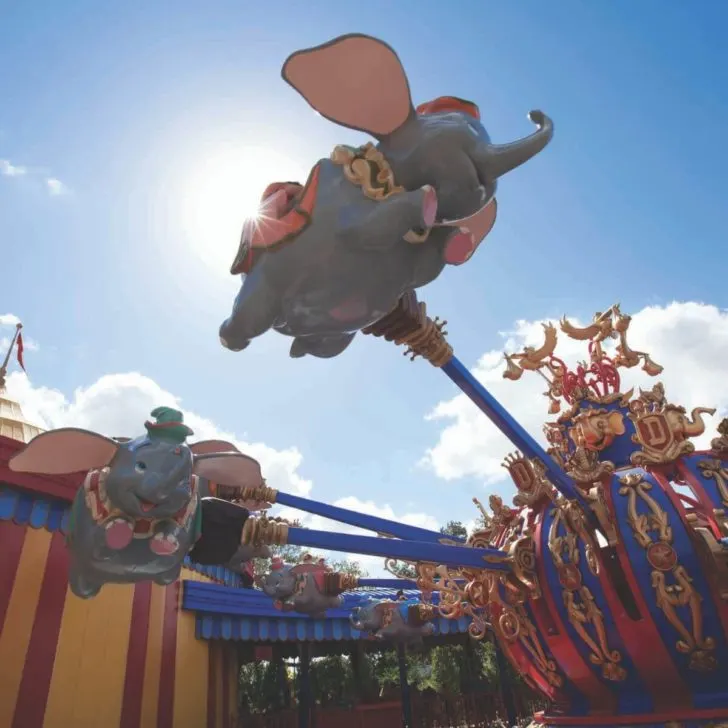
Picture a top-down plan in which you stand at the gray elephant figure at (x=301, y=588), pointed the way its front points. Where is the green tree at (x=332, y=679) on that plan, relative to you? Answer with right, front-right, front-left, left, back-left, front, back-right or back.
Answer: back-right

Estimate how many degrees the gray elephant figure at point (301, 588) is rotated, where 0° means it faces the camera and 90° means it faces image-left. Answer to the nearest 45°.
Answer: approximately 45°

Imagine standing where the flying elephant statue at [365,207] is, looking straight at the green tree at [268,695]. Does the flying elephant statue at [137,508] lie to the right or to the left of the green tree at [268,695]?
left

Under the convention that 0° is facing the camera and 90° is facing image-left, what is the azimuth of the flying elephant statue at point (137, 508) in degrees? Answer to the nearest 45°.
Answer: approximately 0°

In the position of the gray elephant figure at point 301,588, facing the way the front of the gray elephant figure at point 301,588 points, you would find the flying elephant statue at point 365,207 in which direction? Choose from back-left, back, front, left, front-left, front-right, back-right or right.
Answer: front-left

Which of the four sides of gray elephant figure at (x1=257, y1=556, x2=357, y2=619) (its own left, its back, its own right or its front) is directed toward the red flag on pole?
right

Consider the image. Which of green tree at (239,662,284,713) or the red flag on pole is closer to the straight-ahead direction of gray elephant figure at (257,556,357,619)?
the red flag on pole

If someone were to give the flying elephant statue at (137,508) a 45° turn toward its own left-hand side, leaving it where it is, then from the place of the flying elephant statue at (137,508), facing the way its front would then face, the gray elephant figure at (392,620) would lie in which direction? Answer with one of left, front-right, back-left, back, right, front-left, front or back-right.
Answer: left

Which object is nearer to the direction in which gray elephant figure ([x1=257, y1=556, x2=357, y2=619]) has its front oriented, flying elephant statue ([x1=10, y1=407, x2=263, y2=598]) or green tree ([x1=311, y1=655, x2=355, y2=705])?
the flying elephant statue

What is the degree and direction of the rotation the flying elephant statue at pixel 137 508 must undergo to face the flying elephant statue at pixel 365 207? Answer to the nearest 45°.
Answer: approximately 45° to its left

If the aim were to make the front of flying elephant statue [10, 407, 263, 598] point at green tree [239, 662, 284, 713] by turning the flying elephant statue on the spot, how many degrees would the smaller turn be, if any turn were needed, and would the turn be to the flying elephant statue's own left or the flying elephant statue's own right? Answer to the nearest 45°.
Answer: approximately 180°

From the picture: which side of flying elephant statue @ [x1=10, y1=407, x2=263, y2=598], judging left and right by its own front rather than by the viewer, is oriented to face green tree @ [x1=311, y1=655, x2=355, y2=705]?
back
